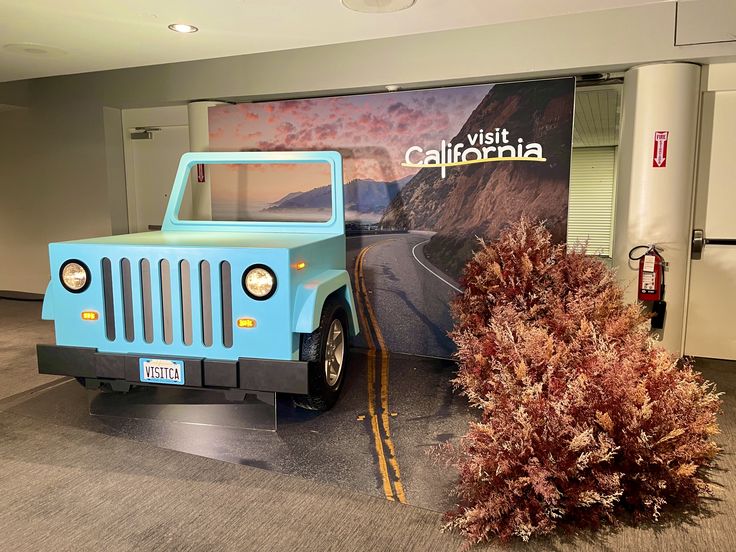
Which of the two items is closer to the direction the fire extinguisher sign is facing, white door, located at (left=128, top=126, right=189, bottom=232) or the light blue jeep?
the light blue jeep

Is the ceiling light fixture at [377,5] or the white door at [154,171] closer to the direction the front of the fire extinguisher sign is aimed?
the ceiling light fixture

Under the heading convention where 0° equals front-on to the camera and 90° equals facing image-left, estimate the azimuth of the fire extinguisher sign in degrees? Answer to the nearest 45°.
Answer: approximately 0°

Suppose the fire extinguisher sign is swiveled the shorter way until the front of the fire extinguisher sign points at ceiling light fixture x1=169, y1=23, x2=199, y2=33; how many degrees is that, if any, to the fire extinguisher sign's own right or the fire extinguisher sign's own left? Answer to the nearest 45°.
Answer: approximately 90° to the fire extinguisher sign's own right

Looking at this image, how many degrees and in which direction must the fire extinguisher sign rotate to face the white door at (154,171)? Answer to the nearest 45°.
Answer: approximately 90° to its right

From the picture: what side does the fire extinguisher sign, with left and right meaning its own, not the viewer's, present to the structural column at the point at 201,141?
right

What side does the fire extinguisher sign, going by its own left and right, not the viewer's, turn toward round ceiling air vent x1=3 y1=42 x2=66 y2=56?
right
